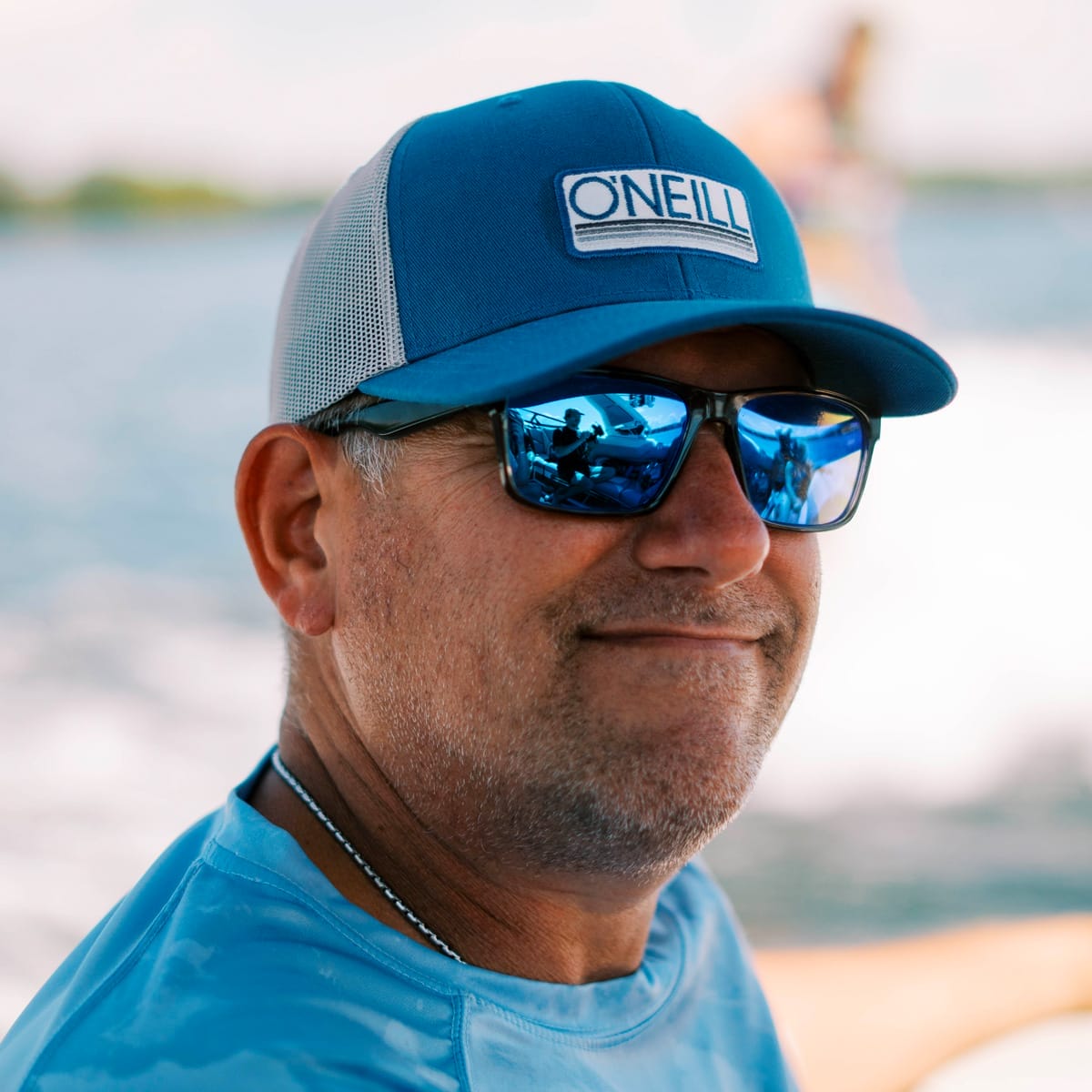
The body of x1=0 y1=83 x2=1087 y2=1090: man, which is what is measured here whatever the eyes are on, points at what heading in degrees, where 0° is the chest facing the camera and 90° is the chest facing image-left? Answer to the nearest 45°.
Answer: approximately 315°
